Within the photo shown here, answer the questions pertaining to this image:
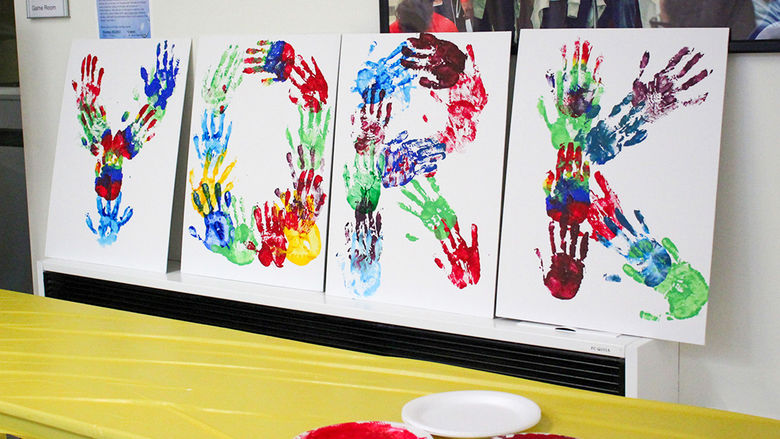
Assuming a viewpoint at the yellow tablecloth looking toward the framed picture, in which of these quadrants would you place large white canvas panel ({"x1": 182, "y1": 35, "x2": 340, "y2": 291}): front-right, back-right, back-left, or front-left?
front-left

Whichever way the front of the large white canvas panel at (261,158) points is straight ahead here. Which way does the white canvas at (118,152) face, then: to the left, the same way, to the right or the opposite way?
the same way

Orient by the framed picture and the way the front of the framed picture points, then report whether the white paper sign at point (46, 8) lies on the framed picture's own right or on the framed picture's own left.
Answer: on the framed picture's own right

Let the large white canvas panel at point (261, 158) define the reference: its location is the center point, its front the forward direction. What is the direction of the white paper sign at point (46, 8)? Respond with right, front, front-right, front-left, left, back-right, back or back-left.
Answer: right

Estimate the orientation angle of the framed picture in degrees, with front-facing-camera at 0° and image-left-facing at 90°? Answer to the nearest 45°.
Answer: approximately 0°

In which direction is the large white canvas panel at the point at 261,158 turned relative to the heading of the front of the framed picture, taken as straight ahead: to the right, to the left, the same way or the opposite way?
the same way

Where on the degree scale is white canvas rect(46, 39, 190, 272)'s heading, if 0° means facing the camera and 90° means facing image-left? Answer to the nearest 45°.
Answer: approximately 45°

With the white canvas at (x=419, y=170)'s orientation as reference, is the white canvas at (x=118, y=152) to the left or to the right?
on its right

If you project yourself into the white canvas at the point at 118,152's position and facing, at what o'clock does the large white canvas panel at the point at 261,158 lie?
The large white canvas panel is roughly at 9 o'clock from the white canvas.

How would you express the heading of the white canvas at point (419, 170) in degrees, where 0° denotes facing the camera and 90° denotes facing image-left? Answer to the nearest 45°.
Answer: approximately 45°

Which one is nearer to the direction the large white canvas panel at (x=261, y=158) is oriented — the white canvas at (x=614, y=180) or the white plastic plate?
the white plastic plate

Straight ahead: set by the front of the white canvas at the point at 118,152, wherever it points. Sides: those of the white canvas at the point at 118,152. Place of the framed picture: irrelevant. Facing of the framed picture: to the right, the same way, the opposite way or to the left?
the same way

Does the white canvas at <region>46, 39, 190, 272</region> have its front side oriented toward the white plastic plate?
no

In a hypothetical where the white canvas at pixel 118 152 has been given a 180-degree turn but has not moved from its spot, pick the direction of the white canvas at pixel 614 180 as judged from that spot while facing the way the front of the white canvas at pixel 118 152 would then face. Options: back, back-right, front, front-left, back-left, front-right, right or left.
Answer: right

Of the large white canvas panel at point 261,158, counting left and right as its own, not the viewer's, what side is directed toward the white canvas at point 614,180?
left

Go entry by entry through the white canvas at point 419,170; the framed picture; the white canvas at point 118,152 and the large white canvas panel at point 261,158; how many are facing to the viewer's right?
0

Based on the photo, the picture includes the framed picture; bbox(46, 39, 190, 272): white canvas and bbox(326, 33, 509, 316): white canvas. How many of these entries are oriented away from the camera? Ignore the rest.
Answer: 0

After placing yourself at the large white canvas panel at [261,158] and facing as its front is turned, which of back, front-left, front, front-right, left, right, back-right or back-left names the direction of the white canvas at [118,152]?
right

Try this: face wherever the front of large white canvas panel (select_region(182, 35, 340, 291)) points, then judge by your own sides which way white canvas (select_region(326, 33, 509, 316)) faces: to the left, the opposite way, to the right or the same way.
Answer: the same way
